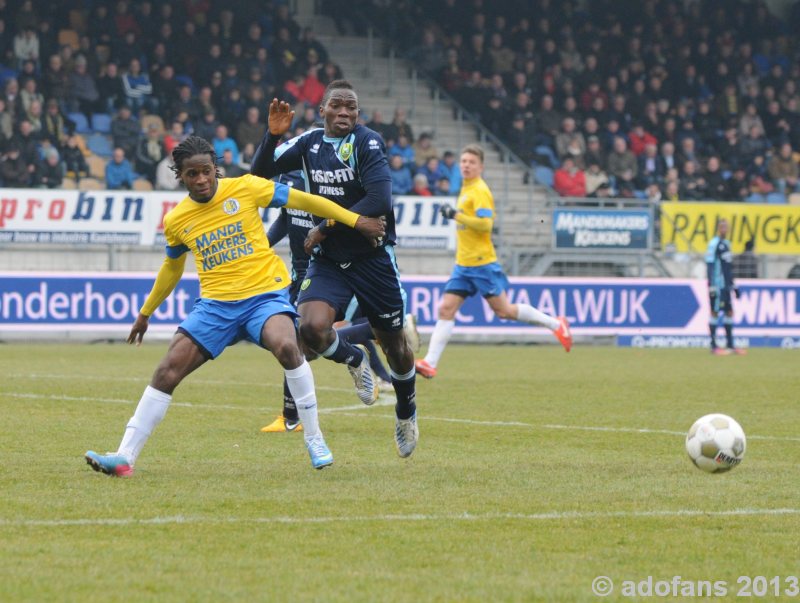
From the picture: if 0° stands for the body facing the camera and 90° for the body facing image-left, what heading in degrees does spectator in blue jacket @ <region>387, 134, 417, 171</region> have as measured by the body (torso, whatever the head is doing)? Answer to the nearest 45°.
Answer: approximately 0°

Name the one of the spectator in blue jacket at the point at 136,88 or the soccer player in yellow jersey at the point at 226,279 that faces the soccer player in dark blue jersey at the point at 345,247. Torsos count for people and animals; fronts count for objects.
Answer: the spectator in blue jacket

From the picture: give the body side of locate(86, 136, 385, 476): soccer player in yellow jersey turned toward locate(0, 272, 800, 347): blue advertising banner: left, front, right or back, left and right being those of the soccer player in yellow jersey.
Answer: back

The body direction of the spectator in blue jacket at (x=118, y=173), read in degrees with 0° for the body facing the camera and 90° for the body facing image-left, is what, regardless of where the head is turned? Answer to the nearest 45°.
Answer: approximately 0°

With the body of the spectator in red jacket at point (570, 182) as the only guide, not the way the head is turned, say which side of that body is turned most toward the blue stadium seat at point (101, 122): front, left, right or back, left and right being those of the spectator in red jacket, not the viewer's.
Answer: right

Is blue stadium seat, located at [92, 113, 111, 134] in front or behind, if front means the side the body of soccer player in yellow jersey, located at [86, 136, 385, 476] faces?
behind

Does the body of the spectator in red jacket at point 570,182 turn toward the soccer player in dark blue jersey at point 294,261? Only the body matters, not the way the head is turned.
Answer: yes

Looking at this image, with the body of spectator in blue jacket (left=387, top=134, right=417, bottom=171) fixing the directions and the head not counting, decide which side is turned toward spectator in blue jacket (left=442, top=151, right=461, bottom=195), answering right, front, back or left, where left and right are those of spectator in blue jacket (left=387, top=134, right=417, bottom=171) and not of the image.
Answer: left

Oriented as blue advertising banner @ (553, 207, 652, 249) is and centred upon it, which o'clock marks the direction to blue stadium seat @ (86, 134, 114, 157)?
The blue stadium seat is roughly at 3 o'clock from the blue advertising banner.
